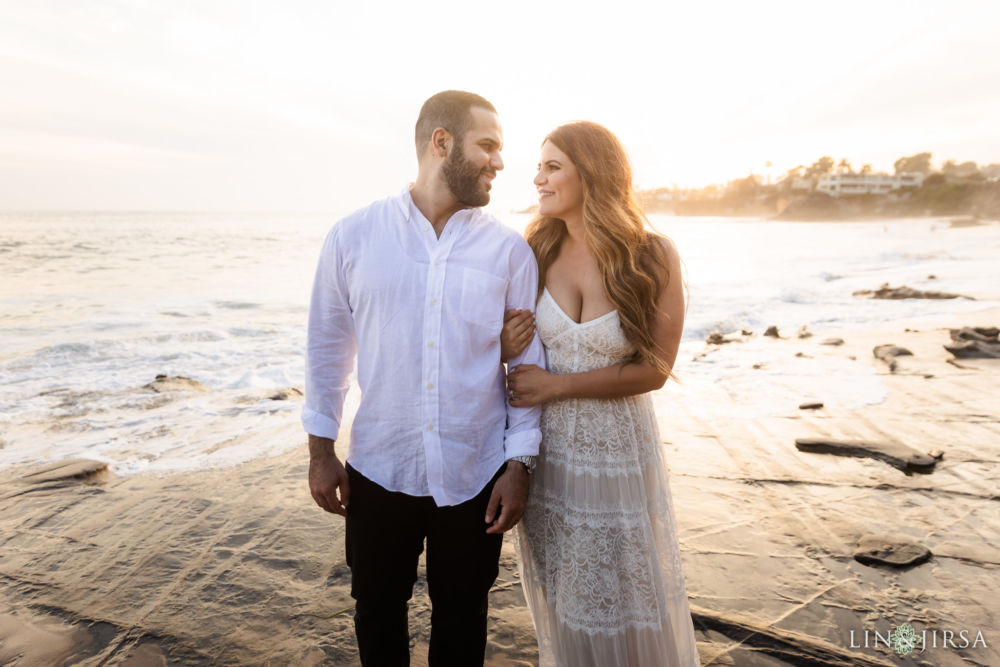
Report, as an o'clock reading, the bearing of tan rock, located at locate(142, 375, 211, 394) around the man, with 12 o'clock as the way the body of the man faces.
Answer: The tan rock is roughly at 5 o'clock from the man.

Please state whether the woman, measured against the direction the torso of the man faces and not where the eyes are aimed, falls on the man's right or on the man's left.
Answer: on the man's left

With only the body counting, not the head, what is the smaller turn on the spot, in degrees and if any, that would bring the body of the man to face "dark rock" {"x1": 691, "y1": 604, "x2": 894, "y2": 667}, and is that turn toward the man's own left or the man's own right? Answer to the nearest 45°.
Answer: approximately 90° to the man's own left

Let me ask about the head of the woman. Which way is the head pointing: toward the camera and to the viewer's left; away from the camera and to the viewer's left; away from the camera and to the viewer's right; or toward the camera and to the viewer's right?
toward the camera and to the viewer's left

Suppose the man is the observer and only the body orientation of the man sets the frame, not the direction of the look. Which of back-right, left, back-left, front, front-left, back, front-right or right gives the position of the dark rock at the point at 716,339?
back-left

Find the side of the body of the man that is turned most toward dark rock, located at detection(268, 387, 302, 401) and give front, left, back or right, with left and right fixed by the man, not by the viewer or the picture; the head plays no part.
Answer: back

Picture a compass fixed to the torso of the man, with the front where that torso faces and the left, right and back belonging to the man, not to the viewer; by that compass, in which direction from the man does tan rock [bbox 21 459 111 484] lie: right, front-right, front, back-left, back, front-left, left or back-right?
back-right

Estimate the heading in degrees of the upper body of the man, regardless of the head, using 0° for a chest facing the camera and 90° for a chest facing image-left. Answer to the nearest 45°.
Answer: approximately 0°

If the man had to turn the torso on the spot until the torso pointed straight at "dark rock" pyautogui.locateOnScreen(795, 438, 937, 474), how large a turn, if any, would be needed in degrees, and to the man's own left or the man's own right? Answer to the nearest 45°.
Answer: approximately 135° to the man's own left

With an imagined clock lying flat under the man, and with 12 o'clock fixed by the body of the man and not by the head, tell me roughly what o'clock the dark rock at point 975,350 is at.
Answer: The dark rock is roughly at 8 o'clock from the man.

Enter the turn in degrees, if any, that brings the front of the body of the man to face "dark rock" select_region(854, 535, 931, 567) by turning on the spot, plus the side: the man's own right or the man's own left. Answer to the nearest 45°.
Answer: approximately 90° to the man's own left
